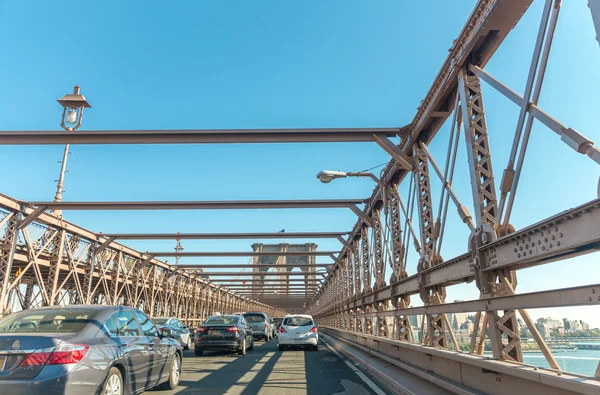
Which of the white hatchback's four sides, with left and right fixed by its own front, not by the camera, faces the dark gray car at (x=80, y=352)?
back

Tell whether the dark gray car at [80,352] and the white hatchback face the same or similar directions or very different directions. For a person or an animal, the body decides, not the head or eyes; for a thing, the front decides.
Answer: same or similar directions

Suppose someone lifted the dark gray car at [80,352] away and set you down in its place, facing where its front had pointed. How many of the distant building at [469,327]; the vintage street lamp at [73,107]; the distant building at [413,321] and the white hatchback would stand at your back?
0

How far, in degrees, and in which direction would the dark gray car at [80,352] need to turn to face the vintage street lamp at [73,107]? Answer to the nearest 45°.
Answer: approximately 45° to its left

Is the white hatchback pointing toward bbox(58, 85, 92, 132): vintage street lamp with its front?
no

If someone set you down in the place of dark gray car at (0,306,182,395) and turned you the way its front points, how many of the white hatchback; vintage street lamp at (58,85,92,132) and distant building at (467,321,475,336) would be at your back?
0

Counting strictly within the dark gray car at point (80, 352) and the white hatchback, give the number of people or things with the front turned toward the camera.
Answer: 0

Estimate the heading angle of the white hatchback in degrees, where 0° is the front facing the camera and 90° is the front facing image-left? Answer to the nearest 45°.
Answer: approximately 180°

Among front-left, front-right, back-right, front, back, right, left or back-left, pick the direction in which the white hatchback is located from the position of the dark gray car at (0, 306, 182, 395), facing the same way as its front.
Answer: front

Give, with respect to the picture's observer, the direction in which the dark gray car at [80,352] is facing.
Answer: facing away from the viewer and to the right of the viewer

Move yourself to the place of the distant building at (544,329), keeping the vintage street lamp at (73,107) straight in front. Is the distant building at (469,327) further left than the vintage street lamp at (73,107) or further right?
right
